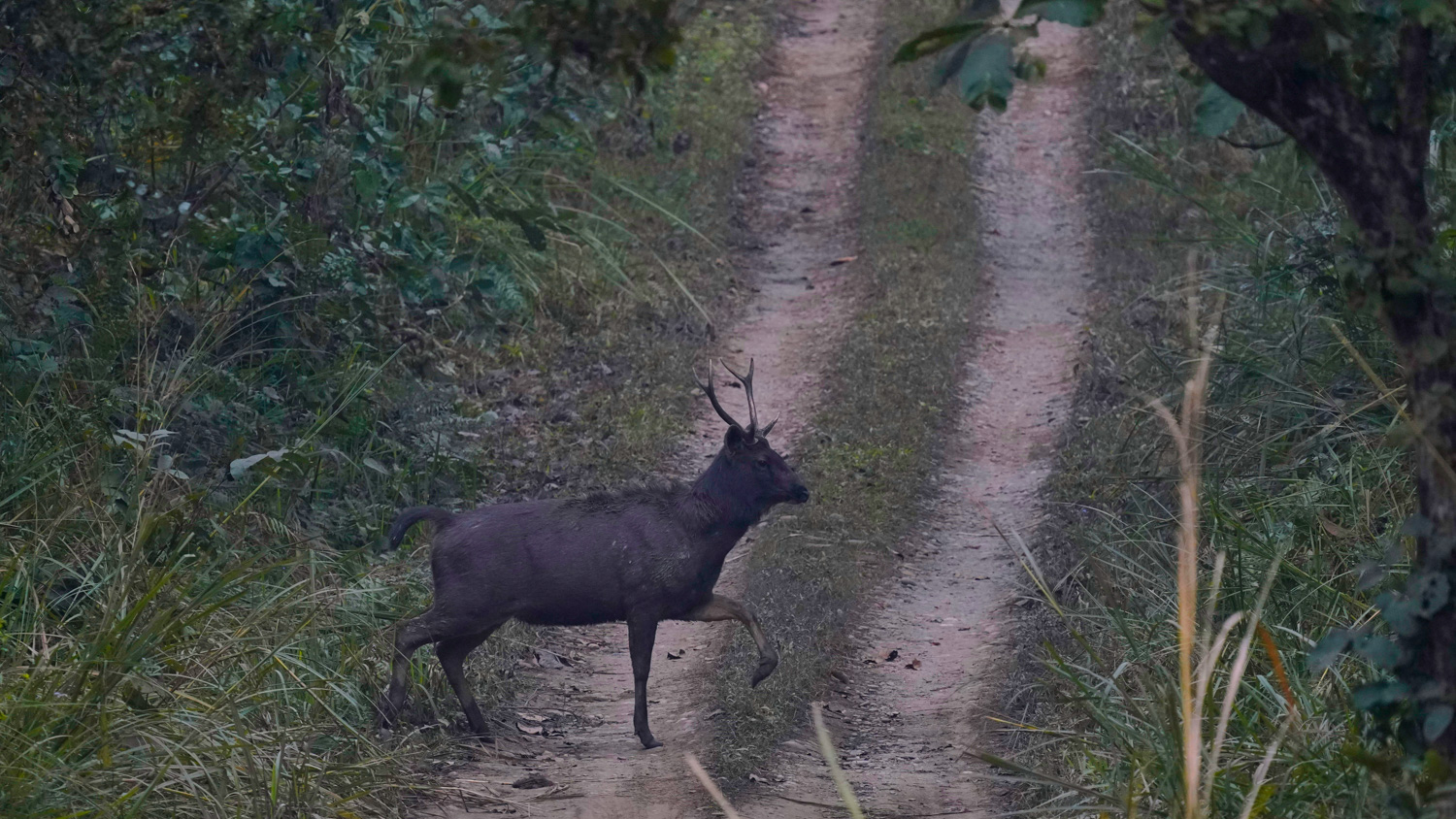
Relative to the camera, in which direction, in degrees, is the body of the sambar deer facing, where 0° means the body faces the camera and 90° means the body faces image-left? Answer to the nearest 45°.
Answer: approximately 270°

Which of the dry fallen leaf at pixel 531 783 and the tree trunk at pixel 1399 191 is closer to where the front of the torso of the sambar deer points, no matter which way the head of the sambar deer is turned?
the tree trunk

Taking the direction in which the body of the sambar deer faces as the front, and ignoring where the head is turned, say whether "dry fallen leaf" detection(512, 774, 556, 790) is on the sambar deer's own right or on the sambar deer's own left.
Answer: on the sambar deer's own right

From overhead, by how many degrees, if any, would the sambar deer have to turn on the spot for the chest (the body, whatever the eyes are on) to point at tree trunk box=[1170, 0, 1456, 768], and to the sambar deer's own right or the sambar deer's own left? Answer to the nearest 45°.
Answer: approximately 45° to the sambar deer's own right
